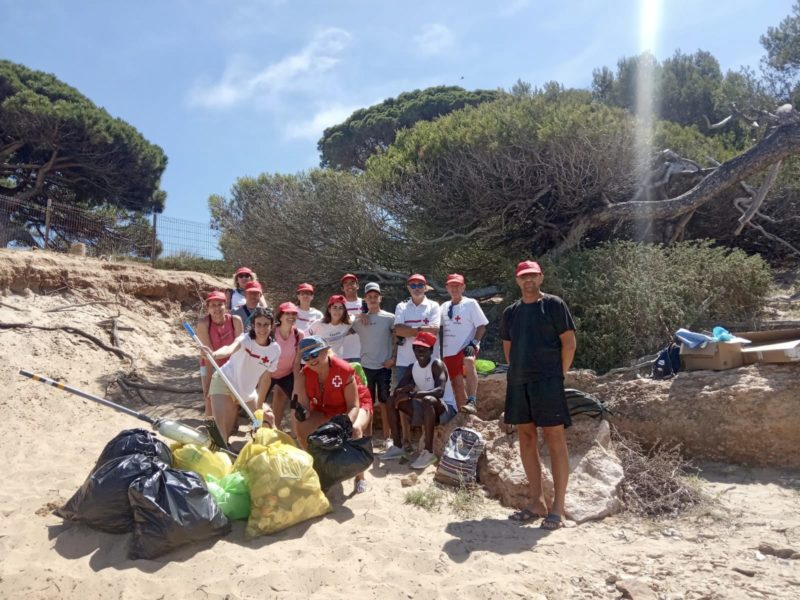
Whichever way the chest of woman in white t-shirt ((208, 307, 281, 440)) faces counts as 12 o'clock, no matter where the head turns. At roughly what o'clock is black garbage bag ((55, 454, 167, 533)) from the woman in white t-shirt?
The black garbage bag is roughly at 1 o'clock from the woman in white t-shirt.

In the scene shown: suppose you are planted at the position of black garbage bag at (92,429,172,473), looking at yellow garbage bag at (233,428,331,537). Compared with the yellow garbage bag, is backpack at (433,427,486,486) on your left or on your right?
left

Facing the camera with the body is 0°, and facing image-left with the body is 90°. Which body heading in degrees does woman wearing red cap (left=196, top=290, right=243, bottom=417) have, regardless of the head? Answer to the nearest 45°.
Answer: approximately 0°
